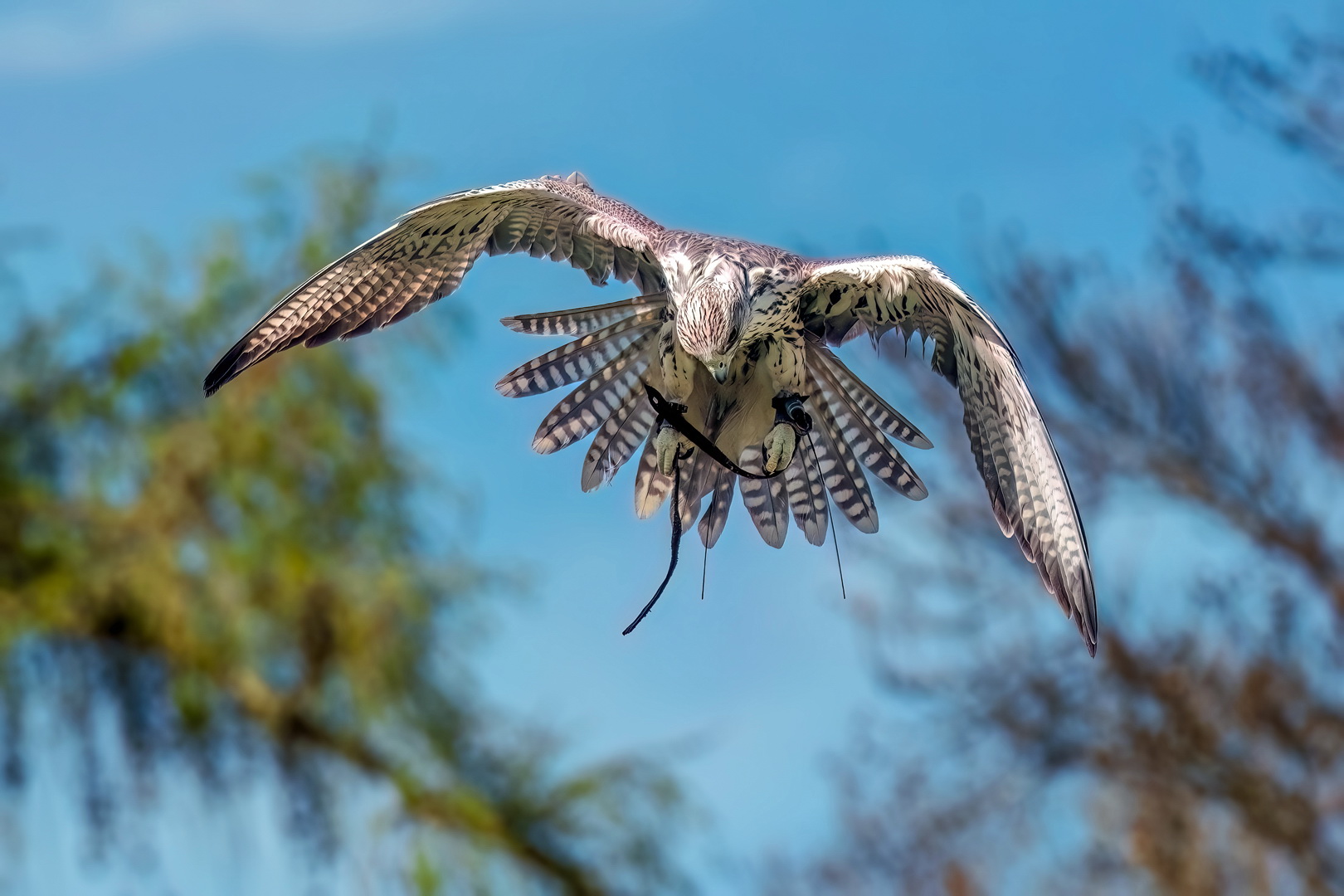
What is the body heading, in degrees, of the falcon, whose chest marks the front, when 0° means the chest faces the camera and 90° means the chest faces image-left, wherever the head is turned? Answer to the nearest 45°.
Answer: approximately 0°

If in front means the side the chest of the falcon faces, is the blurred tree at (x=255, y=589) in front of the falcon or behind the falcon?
behind
